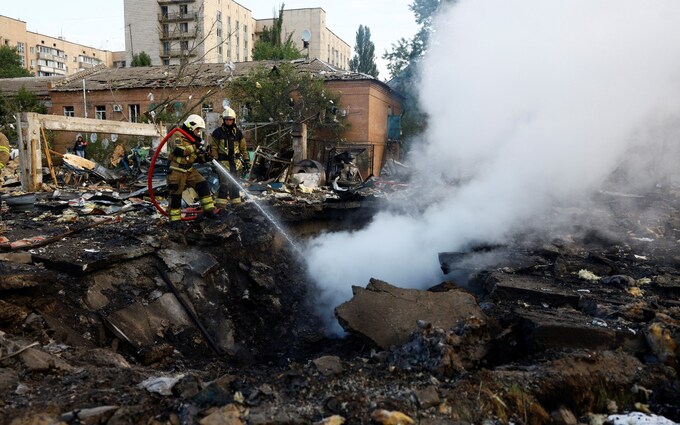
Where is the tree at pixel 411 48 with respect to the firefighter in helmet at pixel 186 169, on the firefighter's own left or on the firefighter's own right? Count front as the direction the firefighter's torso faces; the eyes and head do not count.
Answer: on the firefighter's own left

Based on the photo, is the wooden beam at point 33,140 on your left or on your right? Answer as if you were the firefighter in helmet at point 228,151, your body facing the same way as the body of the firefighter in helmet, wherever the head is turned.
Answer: on your right

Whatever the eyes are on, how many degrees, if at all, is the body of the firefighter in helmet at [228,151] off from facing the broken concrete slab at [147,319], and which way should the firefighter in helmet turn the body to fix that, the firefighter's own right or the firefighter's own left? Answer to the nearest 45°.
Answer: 0° — they already face it

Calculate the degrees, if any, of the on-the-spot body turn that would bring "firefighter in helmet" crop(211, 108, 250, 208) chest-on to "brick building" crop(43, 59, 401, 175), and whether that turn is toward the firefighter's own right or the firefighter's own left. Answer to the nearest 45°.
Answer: approximately 180°

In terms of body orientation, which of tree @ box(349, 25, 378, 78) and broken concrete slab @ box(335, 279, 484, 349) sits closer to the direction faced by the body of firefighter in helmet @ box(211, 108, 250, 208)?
the broken concrete slab

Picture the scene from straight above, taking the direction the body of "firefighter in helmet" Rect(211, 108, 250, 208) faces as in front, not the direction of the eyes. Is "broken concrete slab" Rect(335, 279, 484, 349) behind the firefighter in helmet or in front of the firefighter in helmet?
in front

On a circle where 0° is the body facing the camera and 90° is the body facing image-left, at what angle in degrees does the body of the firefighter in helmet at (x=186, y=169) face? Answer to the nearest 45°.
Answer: approximately 315°

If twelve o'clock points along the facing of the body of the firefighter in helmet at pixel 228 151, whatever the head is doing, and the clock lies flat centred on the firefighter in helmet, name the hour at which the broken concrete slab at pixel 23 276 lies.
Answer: The broken concrete slab is roughly at 1 o'clock from the firefighter in helmet.

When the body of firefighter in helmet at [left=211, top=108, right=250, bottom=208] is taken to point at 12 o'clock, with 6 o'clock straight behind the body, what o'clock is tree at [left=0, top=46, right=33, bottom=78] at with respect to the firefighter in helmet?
The tree is roughly at 5 o'clock from the firefighter in helmet.

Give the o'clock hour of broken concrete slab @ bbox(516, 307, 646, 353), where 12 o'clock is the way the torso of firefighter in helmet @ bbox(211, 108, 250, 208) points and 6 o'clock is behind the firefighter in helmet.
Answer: The broken concrete slab is roughly at 11 o'clock from the firefighter in helmet.

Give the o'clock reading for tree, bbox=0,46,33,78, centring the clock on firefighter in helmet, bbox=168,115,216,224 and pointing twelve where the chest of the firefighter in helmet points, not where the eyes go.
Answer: The tree is roughly at 7 o'clock from the firefighter in helmet.

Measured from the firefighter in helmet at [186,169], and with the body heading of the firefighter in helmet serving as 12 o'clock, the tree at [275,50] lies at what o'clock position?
The tree is roughly at 8 o'clock from the firefighter in helmet.

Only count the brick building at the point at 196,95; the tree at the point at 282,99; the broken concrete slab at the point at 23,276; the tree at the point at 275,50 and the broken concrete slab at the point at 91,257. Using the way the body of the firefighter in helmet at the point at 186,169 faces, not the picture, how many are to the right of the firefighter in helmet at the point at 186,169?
2

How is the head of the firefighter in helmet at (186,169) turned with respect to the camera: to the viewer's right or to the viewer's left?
to the viewer's right

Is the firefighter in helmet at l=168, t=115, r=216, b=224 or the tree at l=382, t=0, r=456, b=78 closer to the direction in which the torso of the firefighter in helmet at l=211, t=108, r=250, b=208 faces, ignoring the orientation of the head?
the firefighter in helmet

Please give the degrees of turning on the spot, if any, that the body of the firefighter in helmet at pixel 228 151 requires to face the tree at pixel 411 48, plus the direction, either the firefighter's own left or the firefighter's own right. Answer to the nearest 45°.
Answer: approximately 135° to the firefighter's own left

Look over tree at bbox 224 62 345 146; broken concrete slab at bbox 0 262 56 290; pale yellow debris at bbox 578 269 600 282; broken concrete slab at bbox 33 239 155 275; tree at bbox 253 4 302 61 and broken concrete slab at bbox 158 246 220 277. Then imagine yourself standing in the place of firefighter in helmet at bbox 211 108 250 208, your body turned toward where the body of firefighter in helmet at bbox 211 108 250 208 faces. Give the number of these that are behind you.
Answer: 2
